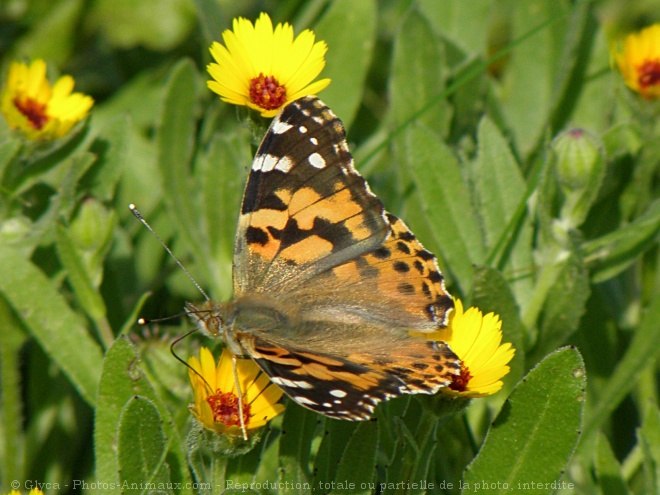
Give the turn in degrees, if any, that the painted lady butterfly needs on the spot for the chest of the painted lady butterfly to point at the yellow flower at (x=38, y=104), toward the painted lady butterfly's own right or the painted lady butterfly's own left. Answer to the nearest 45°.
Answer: approximately 45° to the painted lady butterfly's own right

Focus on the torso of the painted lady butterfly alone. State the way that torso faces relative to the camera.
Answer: to the viewer's left

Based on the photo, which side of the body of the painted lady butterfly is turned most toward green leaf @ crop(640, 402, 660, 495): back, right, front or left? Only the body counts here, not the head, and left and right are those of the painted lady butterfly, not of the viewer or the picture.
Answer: back

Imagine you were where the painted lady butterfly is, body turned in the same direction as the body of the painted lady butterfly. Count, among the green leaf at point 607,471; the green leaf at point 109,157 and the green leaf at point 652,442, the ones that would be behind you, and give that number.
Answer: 2

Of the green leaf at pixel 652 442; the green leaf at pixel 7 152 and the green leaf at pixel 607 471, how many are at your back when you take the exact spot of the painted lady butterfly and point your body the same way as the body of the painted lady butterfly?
2

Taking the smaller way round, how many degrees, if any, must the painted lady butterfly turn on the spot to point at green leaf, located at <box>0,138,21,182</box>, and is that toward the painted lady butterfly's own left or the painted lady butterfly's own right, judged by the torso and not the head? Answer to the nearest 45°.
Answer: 0° — it already faces it

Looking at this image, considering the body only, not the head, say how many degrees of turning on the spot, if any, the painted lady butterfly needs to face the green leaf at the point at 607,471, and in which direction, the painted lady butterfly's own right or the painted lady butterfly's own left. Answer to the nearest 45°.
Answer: approximately 180°

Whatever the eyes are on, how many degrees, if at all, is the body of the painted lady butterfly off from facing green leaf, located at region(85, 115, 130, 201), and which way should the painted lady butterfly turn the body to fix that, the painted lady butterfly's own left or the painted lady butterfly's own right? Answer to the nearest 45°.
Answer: approximately 45° to the painted lady butterfly's own right
